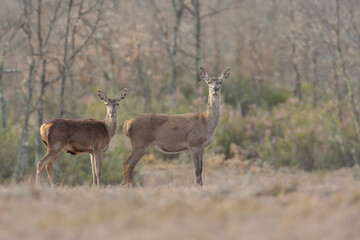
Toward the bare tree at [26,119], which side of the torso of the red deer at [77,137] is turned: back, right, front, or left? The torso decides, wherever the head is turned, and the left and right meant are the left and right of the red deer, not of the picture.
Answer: left

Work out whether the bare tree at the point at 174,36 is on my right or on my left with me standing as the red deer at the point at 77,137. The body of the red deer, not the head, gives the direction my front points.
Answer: on my left

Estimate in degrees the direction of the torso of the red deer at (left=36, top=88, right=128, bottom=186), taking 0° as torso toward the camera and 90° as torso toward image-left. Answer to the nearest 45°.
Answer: approximately 270°

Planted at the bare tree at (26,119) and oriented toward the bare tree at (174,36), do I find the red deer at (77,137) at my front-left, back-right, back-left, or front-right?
back-right
